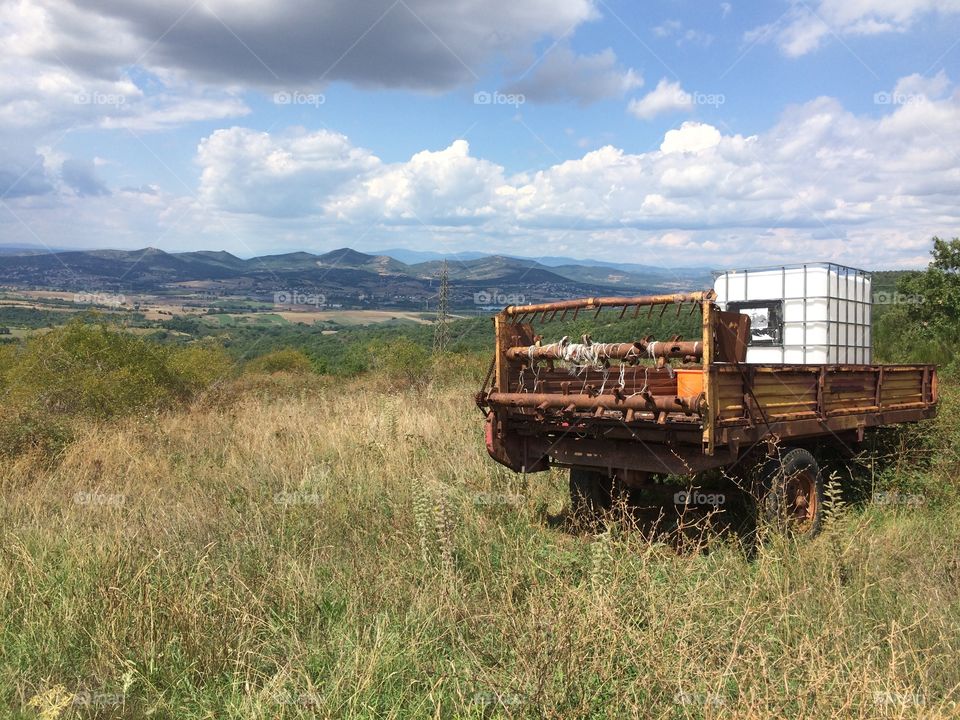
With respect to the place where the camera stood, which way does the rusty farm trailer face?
facing away from the viewer and to the right of the viewer

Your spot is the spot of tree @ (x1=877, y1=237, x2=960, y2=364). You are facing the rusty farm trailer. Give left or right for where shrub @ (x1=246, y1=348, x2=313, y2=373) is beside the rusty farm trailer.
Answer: right

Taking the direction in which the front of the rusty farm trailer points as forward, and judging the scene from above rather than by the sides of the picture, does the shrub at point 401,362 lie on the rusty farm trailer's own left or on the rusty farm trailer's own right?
on the rusty farm trailer's own left

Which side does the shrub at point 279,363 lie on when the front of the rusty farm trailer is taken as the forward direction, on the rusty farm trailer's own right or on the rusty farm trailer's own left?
on the rusty farm trailer's own left

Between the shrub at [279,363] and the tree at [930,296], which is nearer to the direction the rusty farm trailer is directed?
the tree

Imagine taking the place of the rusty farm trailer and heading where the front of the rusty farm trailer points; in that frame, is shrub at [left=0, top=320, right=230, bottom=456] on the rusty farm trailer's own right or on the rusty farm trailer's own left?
on the rusty farm trailer's own left
